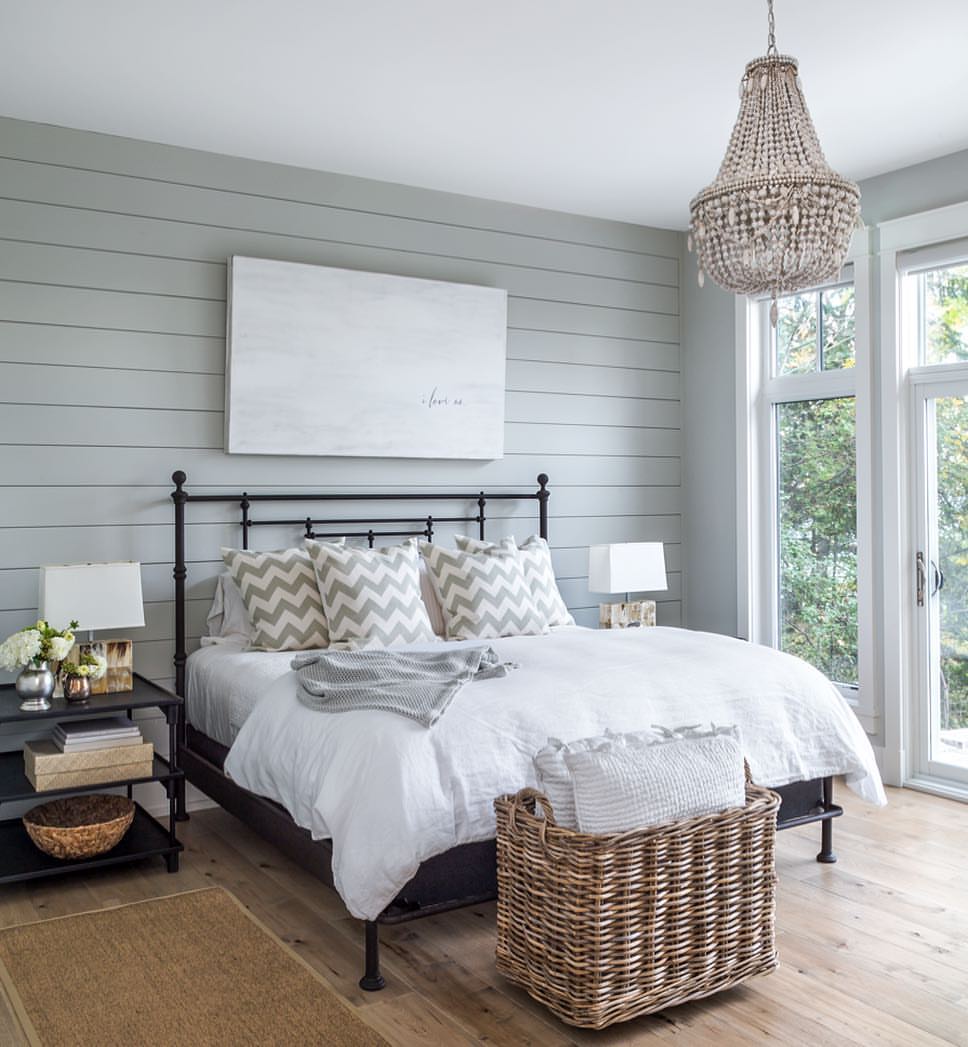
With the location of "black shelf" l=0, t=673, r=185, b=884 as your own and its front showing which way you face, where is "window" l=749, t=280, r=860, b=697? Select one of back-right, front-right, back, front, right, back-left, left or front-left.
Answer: front-left

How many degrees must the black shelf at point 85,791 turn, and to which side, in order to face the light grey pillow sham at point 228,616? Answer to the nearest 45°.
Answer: approximately 90° to its left

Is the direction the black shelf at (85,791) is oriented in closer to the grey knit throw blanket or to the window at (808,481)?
the grey knit throw blanket

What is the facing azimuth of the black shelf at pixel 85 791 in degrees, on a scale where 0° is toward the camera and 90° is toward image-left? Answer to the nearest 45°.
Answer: approximately 315°

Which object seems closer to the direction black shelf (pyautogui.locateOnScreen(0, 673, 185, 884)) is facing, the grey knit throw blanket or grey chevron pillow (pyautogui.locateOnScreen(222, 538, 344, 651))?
the grey knit throw blanket

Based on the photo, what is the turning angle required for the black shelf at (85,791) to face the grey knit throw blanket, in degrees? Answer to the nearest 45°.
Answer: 0° — it already faces it

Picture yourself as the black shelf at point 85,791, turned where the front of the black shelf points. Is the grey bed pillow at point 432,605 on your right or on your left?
on your left

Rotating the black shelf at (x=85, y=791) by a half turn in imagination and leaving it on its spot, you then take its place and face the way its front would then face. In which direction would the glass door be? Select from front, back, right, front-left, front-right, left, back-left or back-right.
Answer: back-right

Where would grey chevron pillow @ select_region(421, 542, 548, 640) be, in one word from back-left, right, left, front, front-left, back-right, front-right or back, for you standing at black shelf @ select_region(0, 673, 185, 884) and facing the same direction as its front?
front-left

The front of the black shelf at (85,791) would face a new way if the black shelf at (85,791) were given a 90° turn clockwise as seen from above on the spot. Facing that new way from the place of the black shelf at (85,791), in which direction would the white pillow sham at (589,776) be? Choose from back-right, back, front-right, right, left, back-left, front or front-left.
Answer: left
